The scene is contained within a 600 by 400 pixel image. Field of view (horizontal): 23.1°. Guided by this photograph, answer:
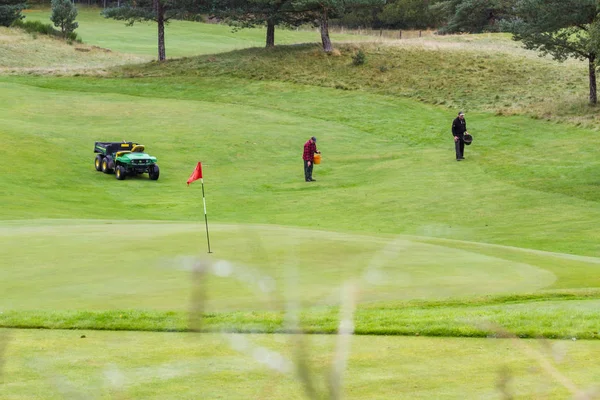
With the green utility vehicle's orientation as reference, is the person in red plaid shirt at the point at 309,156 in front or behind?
in front

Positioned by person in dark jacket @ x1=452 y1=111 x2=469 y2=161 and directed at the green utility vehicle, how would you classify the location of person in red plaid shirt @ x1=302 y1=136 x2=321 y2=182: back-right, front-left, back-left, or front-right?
front-left

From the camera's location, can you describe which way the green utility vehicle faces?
facing the viewer and to the right of the viewer

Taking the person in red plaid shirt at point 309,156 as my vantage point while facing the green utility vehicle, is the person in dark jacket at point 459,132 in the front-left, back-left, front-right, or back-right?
back-right

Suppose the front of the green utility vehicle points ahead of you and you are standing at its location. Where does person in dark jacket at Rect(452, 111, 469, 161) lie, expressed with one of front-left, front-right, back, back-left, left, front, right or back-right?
front-left
